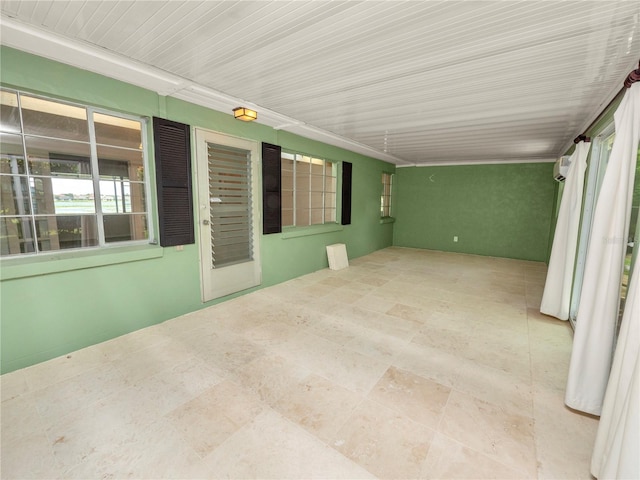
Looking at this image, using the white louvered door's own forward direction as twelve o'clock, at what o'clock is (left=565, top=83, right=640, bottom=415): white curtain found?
The white curtain is roughly at 12 o'clock from the white louvered door.

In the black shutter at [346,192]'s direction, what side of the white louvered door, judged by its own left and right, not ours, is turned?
left

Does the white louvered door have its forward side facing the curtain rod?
yes

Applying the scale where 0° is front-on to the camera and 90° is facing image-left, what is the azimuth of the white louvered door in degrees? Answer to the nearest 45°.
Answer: approximately 315°

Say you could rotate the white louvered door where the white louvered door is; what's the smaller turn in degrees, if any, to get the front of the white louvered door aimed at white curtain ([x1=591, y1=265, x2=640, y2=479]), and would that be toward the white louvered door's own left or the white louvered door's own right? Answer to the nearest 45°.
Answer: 0° — it already faces it

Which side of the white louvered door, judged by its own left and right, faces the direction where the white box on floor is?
left

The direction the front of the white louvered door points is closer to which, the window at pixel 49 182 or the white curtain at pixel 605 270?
the white curtain
